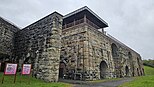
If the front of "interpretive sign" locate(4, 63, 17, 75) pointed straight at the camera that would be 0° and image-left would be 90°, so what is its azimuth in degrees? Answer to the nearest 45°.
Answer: approximately 0°
